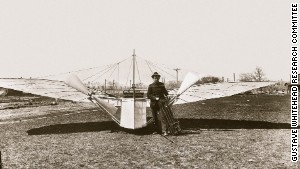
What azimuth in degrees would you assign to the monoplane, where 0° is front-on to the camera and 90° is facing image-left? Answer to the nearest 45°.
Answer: approximately 0°

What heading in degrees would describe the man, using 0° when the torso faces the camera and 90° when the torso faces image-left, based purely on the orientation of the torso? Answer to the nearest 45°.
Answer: approximately 0°
